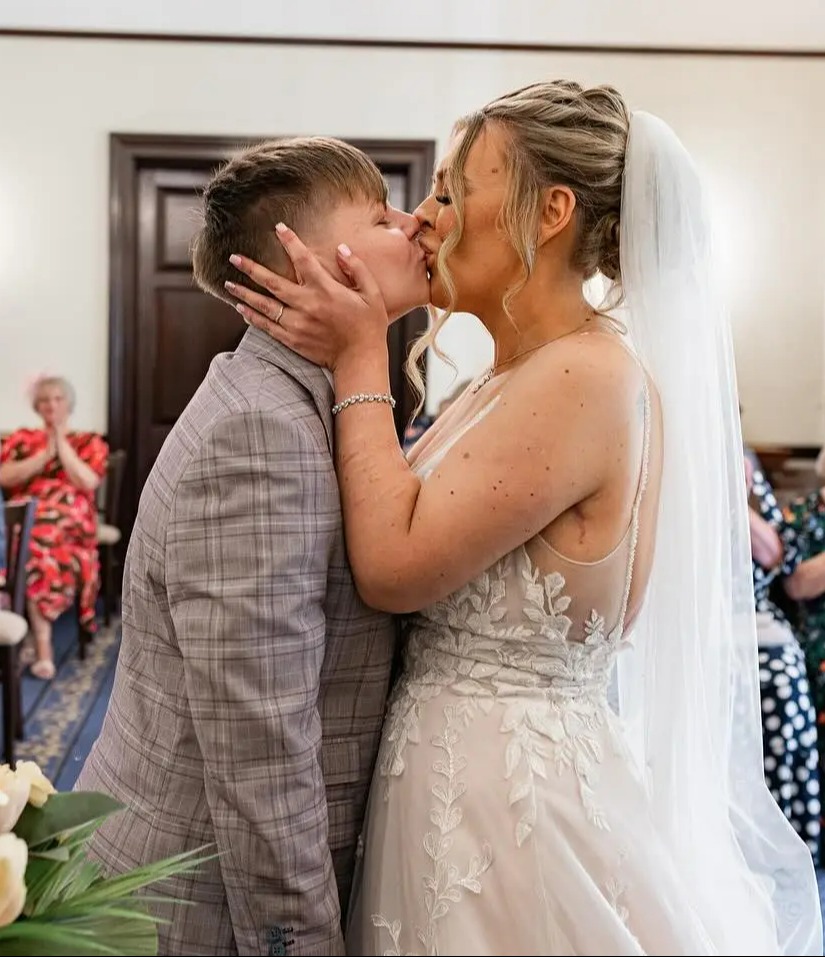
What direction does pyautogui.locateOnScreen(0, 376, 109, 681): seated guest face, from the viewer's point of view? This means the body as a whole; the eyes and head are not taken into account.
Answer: toward the camera

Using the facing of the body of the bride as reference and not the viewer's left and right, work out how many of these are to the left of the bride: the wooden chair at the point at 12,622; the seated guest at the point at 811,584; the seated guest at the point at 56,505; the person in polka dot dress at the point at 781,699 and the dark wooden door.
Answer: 0

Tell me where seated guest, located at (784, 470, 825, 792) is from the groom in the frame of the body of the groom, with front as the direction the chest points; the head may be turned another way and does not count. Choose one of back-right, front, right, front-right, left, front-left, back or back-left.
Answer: front-left

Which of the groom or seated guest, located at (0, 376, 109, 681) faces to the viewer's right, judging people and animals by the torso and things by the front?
the groom

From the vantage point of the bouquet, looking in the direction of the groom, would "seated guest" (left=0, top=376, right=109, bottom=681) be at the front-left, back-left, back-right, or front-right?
front-left

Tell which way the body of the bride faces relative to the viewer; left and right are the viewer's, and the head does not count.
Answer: facing to the left of the viewer

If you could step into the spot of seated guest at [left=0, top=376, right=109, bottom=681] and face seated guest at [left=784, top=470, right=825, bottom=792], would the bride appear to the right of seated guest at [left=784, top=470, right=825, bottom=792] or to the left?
right

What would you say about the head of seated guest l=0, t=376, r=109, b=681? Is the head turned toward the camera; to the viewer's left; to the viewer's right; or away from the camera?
toward the camera

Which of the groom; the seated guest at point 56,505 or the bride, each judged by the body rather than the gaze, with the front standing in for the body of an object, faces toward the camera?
the seated guest

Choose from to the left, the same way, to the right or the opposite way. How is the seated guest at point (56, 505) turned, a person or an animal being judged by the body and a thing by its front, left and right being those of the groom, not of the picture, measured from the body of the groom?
to the right

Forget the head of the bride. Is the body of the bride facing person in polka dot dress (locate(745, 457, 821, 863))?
no

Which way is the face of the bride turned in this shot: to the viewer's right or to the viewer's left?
to the viewer's left

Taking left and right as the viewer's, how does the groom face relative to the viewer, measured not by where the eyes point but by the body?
facing to the right of the viewer

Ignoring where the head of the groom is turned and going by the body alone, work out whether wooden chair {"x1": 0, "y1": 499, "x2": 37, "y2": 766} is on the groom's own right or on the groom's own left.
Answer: on the groom's own left

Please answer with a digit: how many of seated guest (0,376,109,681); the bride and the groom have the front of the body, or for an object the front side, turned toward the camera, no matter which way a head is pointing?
1

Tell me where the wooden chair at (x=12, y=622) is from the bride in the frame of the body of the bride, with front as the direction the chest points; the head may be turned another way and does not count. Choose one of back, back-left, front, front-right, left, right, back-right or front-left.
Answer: front-right

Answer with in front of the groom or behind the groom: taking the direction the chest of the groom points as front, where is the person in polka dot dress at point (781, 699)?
in front

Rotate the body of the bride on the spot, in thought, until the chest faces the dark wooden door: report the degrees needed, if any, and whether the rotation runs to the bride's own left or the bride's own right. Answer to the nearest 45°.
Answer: approximately 45° to the bride's own right
